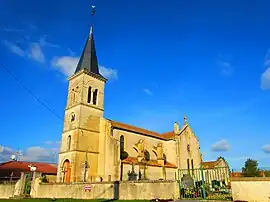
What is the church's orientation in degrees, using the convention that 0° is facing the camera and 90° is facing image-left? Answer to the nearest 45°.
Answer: approximately 45°

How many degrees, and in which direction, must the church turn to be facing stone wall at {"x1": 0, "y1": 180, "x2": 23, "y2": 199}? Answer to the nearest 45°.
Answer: approximately 45° to its right

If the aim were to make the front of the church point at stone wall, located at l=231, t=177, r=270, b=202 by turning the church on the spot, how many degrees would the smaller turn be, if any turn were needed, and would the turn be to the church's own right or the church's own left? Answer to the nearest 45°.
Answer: approximately 90° to the church's own left

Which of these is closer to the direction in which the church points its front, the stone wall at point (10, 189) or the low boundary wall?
the stone wall
